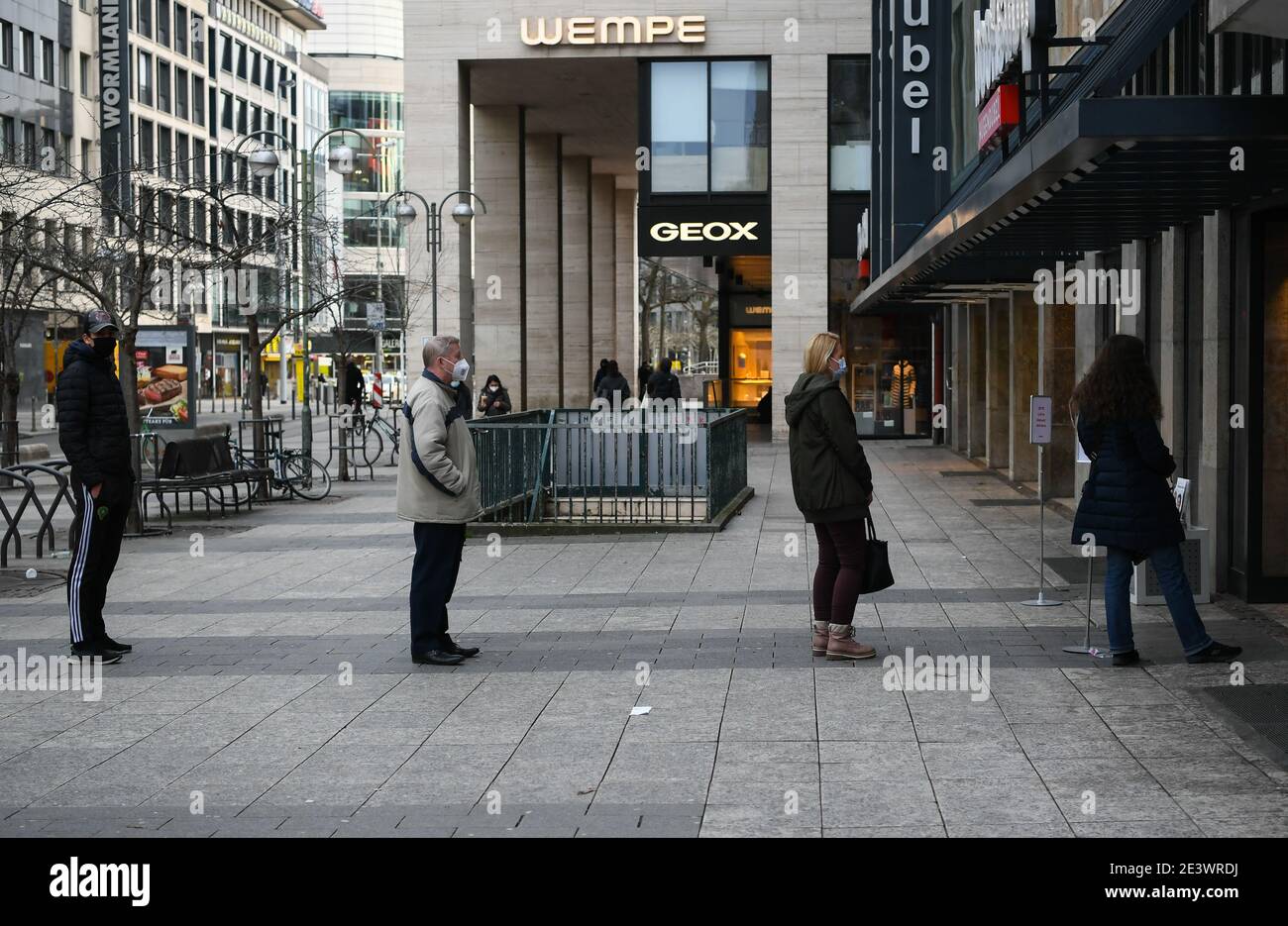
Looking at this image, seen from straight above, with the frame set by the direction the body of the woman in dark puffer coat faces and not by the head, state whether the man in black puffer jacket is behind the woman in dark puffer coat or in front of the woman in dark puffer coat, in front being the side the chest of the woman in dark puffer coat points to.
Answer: behind

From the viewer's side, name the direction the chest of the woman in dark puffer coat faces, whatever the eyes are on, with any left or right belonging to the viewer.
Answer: facing away from the viewer and to the right of the viewer

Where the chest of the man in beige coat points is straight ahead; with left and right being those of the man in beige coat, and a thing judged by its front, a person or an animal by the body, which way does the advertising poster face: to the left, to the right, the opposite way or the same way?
to the right

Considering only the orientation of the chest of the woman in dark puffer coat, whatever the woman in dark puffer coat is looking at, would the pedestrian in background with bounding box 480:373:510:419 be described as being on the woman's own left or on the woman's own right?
on the woman's own left

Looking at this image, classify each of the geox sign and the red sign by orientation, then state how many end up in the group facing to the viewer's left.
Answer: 1

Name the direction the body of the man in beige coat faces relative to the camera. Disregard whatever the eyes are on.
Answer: to the viewer's right

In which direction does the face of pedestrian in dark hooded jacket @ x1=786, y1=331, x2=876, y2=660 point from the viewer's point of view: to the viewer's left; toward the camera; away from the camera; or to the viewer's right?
to the viewer's right

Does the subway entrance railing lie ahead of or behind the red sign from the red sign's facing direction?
ahead

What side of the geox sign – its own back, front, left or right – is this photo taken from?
front

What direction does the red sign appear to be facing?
to the viewer's left

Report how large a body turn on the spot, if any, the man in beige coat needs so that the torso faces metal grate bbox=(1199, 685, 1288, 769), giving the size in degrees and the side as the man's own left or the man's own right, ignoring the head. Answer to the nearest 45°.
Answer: approximately 45° to the man's own right

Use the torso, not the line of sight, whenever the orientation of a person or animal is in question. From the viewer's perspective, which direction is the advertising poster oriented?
toward the camera
